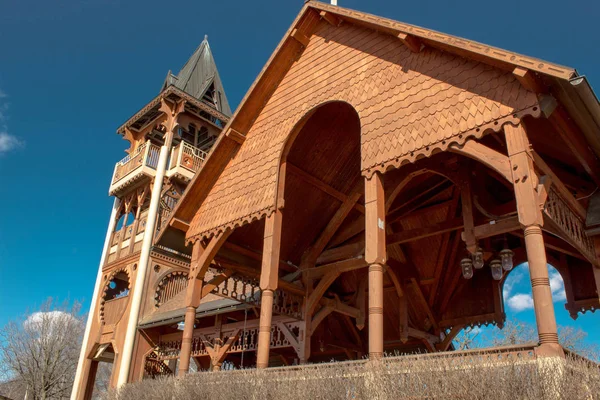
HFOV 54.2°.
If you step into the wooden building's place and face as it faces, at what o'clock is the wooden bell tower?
The wooden bell tower is roughly at 3 o'clock from the wooden building.

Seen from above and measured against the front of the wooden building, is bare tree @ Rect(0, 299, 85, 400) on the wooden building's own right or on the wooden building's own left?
on the wooden building's own right

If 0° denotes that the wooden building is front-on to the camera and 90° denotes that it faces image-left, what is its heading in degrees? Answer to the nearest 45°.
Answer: approximately 45°
